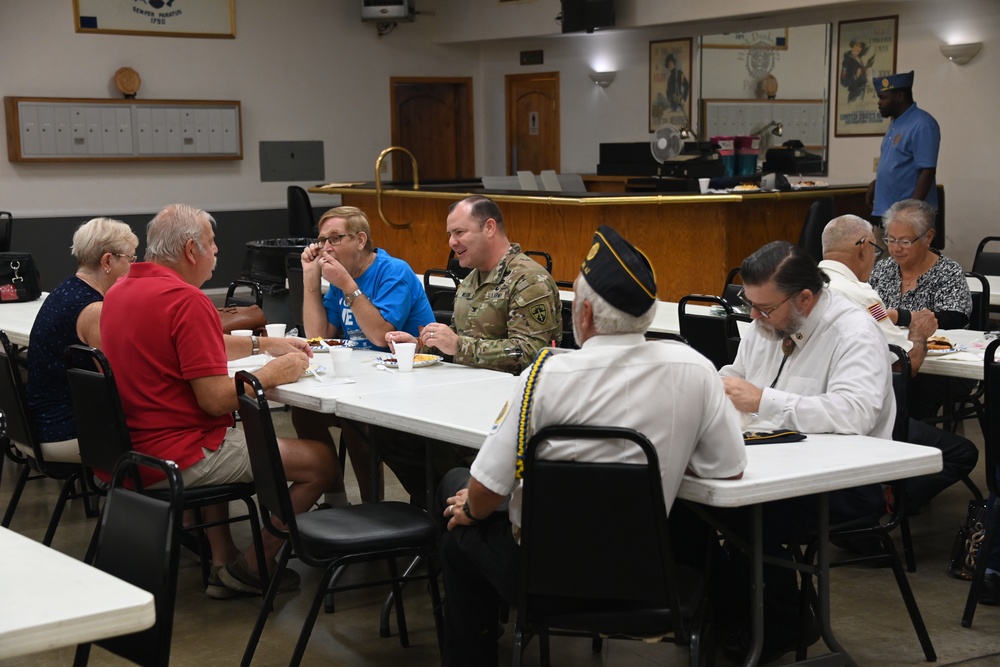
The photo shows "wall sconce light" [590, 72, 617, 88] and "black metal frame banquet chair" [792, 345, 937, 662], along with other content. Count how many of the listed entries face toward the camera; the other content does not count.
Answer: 1

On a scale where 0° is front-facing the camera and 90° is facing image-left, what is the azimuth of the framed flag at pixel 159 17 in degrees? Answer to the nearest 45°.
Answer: approximately 0°

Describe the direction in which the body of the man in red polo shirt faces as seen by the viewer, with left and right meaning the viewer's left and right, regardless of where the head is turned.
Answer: facing away from the viewer and to the right of the viewer

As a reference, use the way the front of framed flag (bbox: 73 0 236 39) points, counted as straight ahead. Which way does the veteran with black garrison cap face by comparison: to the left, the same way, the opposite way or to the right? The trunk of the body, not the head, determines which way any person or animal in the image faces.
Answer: the opposite way

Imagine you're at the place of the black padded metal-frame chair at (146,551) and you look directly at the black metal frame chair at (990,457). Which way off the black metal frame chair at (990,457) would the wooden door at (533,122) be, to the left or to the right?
left

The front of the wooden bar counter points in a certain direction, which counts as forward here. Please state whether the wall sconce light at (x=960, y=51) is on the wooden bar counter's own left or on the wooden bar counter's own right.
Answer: on the wooden bar counter's own left

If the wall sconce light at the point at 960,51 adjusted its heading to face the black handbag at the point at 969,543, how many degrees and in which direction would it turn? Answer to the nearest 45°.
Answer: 0° — it already faces it

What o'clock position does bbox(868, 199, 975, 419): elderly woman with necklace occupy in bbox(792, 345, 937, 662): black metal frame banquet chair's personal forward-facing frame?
The elderly woman with necklace is roughly at 3 o'clock from the black metal frame banquet chair.

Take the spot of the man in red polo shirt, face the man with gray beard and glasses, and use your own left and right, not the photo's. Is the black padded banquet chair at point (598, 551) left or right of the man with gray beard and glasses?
right

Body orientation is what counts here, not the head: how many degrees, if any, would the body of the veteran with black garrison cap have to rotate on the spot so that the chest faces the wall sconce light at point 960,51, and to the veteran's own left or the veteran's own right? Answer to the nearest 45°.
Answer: approximately 45° to the veteran's own right
